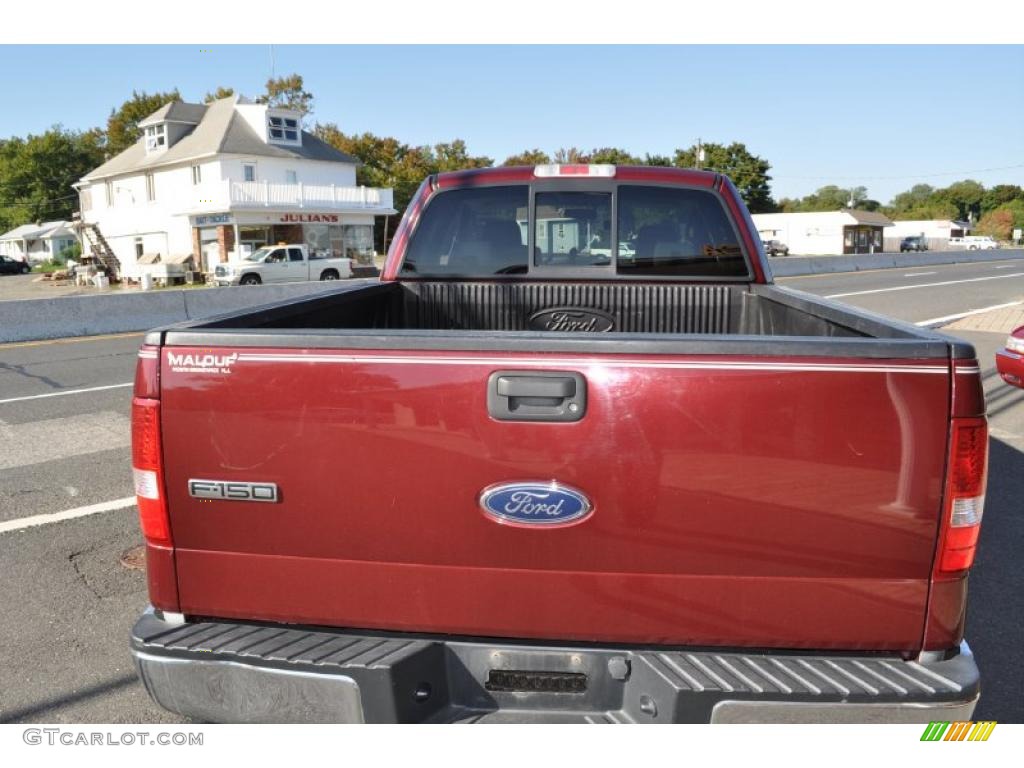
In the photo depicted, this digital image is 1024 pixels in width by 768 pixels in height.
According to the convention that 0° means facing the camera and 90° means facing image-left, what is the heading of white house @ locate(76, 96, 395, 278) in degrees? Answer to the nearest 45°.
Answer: approximately 315°

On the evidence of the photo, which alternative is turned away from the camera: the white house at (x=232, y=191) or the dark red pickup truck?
the dark red pickup truck

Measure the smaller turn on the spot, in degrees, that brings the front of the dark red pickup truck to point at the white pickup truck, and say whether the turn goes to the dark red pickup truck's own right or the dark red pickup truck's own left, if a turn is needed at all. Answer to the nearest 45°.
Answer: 0° — it already faces it

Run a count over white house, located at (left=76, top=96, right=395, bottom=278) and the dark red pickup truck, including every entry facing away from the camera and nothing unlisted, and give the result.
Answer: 1

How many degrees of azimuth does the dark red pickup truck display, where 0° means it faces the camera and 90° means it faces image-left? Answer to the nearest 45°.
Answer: approximately 180°

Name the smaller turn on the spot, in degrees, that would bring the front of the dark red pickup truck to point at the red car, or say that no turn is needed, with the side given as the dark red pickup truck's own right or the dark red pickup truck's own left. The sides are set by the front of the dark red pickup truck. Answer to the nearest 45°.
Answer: approximately 45° to the dark red pickup truck's own right
